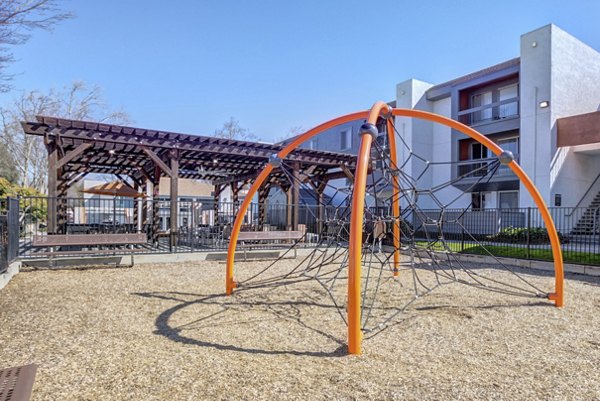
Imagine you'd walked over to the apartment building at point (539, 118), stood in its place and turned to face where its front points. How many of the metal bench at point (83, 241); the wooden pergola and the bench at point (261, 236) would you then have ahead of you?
3

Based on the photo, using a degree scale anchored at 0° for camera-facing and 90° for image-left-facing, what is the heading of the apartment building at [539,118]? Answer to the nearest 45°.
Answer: approximately 45°

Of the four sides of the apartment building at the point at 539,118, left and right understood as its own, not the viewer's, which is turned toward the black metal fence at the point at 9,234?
front

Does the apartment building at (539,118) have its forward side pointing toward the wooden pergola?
yes

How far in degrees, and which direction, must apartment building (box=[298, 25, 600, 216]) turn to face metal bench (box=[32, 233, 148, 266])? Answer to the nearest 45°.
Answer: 0° — it already faces it

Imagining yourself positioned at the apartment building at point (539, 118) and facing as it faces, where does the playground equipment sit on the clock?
The playground equipment is roughly at 11 o'clock from the apartment building.

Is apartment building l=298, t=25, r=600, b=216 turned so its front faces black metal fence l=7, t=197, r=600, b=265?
yes

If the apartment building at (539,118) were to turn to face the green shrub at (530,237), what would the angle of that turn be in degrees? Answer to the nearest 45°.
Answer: approximately 45° to its left

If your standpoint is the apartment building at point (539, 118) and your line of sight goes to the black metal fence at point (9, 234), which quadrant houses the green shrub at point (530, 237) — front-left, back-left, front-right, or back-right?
front-left
